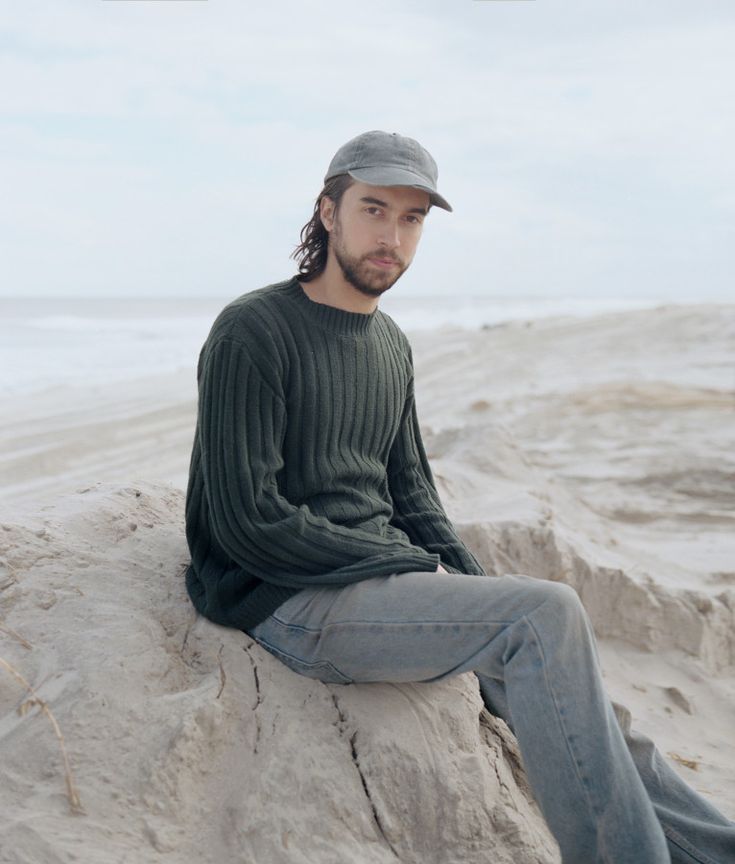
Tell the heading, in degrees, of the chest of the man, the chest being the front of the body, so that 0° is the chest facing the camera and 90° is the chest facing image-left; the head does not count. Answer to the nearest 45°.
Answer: approximately 315°

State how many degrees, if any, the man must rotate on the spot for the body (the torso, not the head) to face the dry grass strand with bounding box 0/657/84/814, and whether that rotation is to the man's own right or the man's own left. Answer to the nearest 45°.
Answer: approximately 90° to the man's own right
